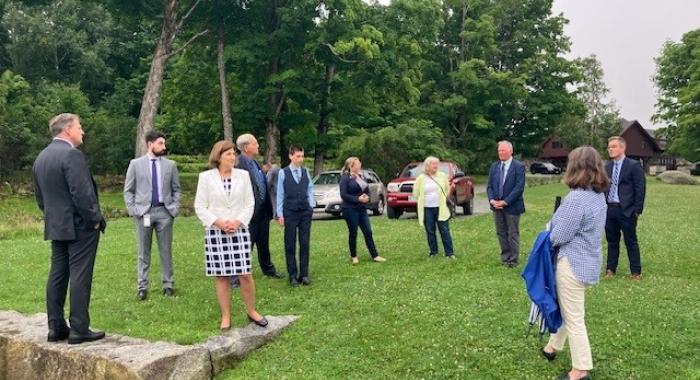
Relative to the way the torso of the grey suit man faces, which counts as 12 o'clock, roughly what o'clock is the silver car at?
The silver car is roughly at 7 o'clock from the grey suit man.

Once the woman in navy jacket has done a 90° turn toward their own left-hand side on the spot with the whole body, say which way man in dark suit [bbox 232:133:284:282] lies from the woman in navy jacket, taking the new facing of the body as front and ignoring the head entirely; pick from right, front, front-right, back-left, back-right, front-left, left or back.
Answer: back

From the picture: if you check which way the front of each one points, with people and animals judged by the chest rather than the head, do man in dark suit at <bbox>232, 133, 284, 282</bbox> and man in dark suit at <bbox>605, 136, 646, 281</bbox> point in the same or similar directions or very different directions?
very different directions

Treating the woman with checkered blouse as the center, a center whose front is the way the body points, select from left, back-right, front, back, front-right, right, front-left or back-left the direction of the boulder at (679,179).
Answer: front-right

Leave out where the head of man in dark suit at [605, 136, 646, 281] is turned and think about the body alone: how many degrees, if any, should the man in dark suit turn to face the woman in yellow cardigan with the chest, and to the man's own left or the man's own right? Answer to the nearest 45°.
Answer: approximately 45° to the man's own right

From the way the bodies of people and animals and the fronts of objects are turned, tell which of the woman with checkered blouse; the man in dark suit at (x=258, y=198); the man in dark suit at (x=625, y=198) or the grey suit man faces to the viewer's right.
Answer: the man in dark suit at (x=258, y=198)

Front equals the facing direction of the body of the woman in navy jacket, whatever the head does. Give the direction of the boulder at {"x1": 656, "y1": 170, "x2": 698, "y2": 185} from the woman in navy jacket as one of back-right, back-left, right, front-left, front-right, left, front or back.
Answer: left

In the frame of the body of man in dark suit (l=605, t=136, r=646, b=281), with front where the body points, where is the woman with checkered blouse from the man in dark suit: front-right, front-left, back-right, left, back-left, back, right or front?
front-left

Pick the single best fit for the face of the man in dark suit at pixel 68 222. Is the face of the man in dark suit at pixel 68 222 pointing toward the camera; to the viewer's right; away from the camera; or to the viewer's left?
to the viewer's right

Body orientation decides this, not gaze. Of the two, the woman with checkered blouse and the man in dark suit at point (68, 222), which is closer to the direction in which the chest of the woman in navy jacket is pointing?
the woman with checkered blouse

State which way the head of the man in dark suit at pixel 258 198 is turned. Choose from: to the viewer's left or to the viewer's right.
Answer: to the viewer's right

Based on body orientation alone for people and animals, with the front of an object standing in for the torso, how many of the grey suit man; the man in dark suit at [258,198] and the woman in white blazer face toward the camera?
2

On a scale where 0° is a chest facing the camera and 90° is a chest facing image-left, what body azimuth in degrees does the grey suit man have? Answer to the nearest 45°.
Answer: approximately 0°

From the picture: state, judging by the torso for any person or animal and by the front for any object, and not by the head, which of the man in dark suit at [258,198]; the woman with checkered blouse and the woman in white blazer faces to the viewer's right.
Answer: the man in dark suit

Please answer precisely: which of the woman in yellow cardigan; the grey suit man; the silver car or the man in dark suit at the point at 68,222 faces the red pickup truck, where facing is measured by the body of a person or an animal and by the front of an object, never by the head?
the man in dark suit

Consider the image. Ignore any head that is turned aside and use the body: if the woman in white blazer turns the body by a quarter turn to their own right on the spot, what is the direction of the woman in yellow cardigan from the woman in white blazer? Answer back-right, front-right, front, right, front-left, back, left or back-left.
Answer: back-right
